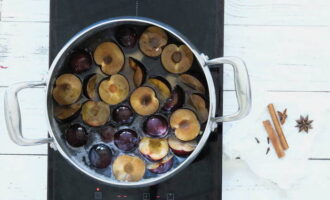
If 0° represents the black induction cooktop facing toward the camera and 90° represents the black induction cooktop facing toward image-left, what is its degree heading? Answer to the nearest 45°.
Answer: approximately 0°
